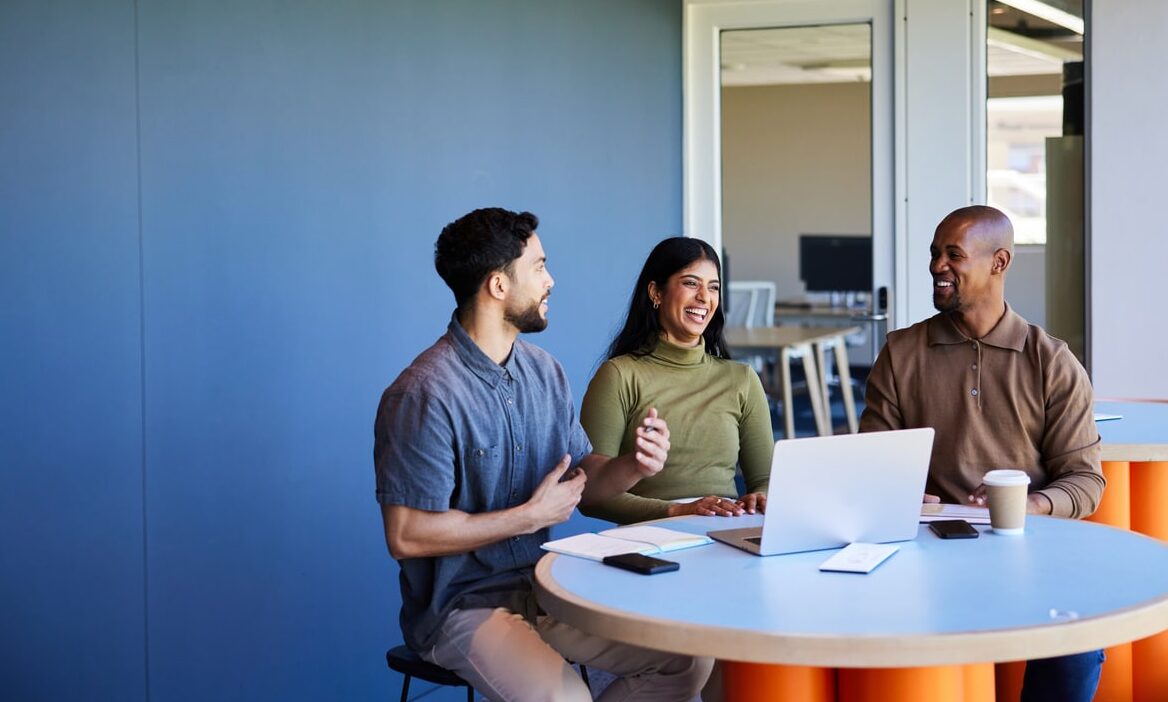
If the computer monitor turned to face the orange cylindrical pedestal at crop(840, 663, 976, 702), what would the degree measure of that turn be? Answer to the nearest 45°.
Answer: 0° — it already faces it

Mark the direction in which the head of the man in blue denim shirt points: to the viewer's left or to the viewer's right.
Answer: to the viewer's right

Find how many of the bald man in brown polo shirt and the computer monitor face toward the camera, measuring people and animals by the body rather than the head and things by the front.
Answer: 2

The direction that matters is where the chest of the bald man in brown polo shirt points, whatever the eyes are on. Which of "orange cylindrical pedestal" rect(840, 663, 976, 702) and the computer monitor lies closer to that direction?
the orange cylindrical pedestal

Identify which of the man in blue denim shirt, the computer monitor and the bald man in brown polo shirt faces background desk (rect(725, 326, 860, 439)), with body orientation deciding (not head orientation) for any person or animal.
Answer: the computer monitor

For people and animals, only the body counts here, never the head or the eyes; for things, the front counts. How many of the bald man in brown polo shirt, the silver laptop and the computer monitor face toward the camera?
2

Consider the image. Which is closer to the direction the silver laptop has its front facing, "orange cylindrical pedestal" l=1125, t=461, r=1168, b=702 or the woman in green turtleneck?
the woman in green turtleneck

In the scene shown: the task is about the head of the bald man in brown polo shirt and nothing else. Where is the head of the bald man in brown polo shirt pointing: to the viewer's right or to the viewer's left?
to the viewer's left

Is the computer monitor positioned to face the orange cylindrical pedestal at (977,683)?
yes

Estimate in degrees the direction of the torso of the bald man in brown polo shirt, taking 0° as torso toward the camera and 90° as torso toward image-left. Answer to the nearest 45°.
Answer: approximately 0°
